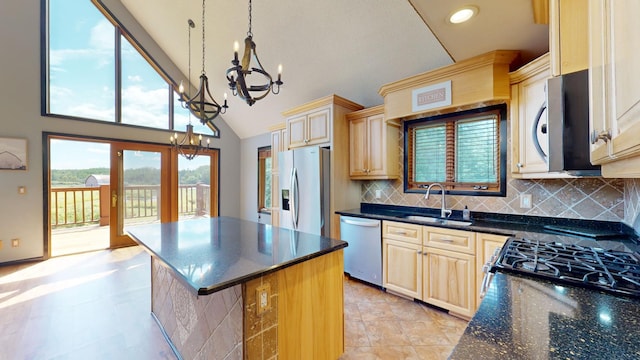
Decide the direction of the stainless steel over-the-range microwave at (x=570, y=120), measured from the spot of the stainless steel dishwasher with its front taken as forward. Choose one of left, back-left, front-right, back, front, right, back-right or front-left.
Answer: left

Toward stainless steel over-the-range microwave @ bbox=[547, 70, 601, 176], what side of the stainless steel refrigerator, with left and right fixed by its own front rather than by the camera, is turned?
left

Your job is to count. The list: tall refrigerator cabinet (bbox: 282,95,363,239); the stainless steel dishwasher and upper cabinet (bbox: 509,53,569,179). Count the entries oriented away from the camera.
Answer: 0

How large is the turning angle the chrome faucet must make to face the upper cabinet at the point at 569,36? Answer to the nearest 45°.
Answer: approximately 90° to its left

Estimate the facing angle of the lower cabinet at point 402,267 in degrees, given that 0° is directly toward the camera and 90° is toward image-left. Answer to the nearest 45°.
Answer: approximately 45°

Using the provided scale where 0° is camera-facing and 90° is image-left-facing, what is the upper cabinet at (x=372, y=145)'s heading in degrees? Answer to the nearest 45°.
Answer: approximately 45°

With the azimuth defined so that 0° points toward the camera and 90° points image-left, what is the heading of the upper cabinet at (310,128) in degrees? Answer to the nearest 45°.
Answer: approximately 45°

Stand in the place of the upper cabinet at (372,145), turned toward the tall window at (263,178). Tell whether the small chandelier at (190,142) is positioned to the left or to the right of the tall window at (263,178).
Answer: left

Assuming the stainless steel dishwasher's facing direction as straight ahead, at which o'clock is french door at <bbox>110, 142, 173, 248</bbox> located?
The french door is roughly at 2 o'clock from the stainless steel dishwasher.

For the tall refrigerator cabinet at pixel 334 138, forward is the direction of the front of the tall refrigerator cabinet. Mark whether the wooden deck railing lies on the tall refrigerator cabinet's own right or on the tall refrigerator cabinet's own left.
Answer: on the tall refrigerator cabinet's own right

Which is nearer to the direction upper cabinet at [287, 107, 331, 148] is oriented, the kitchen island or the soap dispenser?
the kitchen island
